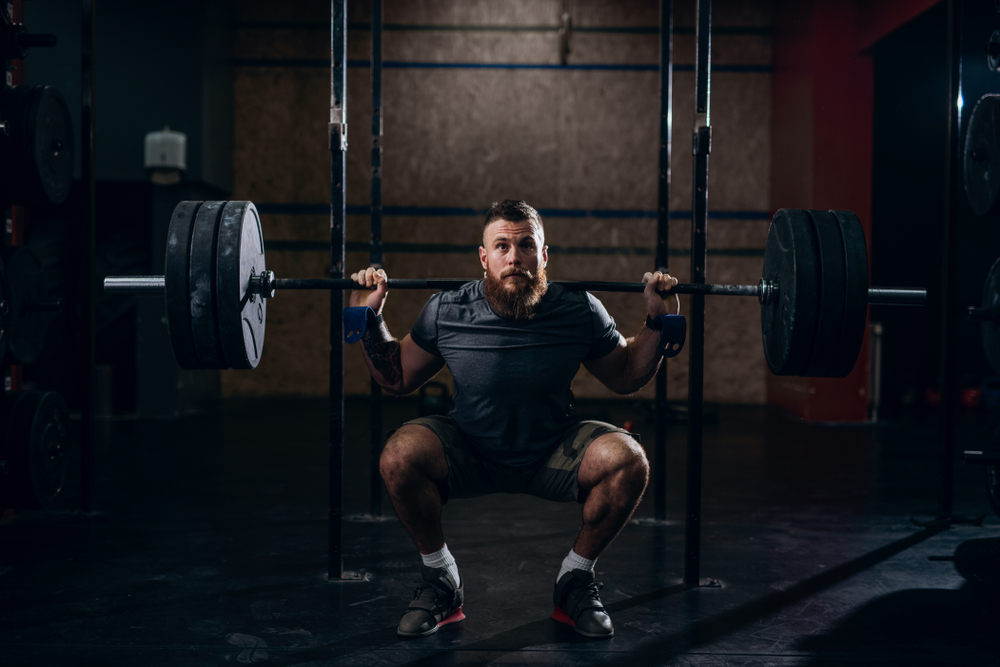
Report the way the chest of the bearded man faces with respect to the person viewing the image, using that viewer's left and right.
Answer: facing the viewer

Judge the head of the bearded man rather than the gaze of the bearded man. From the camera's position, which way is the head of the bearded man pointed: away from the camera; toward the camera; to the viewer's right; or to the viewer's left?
toward the camera

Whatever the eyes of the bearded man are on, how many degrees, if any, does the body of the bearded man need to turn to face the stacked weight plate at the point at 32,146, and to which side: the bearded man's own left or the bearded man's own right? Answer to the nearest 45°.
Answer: approximately 135° to the bearded man's own right

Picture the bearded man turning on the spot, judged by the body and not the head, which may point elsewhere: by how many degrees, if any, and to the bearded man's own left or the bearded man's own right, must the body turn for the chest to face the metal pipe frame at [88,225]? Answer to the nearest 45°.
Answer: approximately 135° to the bearded man's own right

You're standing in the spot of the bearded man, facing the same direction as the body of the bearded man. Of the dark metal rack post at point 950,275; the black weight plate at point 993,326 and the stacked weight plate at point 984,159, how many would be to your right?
0
